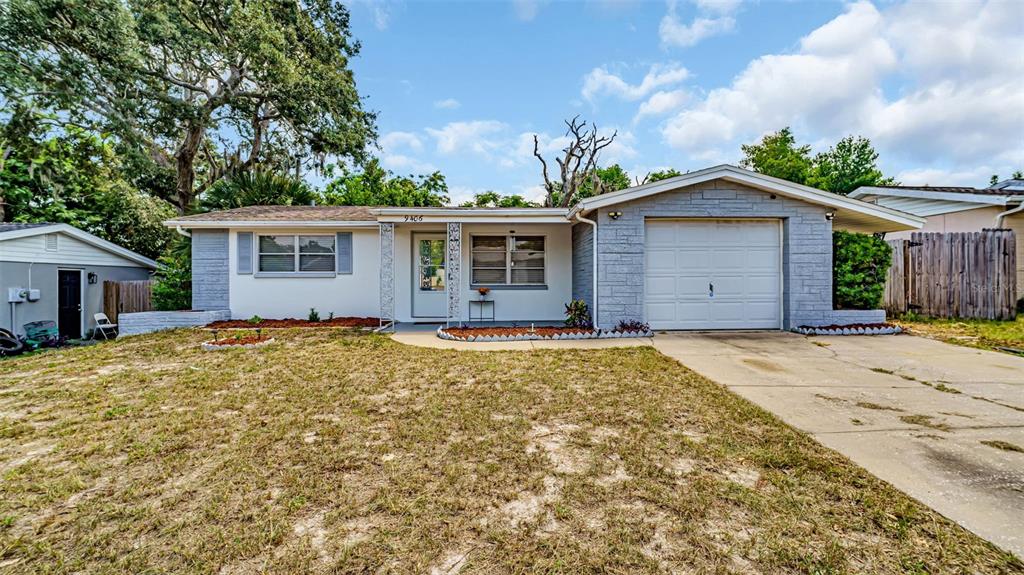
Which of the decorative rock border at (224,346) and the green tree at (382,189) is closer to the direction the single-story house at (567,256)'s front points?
the decorative rock border

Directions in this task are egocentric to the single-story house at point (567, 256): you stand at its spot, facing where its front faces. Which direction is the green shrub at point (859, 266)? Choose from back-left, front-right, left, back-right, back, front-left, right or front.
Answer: left

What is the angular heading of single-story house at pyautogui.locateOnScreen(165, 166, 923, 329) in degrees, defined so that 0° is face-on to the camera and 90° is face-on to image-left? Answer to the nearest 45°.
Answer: approximately 0°

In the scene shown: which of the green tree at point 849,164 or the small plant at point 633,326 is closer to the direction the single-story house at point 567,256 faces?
the small plant

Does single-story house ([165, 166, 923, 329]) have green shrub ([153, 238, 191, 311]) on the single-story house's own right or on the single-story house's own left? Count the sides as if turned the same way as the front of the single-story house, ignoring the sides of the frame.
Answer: on the single-story house's own right

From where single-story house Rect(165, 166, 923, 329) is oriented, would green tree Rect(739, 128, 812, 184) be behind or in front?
behind

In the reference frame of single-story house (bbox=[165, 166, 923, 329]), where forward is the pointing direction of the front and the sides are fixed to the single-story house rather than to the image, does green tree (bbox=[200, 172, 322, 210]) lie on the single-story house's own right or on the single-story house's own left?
on the single-story house's own right

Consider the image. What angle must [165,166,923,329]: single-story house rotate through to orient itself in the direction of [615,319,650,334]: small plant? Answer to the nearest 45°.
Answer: approximately 45° to its left

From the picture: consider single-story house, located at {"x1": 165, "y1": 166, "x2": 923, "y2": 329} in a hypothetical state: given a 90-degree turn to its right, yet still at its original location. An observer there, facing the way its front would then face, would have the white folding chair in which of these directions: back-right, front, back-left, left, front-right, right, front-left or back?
front

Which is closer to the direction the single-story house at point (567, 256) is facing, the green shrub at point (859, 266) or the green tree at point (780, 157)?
the green shrub

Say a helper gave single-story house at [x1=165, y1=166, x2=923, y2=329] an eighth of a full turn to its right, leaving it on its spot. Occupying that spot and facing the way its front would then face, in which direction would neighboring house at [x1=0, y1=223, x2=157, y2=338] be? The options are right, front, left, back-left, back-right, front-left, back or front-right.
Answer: front-right

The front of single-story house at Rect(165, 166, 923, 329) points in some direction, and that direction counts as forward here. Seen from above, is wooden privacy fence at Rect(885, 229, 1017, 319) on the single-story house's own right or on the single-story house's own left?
on the single-story house's own left

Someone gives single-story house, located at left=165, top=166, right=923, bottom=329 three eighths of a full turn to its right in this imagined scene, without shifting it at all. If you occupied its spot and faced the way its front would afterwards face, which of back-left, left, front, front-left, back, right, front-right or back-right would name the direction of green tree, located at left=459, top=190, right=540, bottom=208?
front-right

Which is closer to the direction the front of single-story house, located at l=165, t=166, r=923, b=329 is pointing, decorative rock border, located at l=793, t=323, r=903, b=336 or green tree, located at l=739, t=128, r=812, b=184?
the decorative rock border

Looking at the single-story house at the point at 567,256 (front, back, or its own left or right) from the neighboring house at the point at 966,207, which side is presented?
left

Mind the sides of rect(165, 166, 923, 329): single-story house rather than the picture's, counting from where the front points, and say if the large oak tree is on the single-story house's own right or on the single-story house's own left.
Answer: on the single-story house's own right
